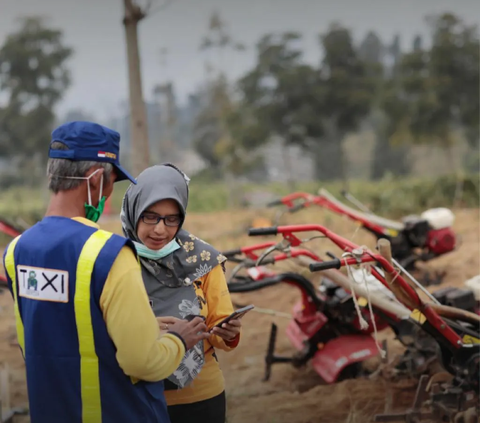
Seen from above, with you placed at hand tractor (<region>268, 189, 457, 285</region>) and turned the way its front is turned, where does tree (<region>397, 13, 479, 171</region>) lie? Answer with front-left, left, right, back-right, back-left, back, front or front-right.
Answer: left

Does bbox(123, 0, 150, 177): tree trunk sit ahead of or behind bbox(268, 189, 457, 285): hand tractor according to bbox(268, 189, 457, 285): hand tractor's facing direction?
behind

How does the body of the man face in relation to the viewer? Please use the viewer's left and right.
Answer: facing away from the viewer and to the right of the viewer

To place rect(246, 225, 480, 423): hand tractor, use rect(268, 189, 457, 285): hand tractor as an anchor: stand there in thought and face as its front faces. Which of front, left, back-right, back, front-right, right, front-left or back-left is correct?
right

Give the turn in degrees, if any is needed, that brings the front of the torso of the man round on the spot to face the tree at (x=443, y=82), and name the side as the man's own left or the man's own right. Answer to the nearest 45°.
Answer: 0° — they already face it

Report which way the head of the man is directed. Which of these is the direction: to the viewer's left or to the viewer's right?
to the viewer's right

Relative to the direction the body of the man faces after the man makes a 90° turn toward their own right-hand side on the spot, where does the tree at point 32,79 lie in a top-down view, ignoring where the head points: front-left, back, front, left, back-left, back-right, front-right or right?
back-left

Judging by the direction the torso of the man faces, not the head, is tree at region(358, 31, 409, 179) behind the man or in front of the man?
in front

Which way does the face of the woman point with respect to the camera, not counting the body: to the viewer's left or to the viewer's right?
to the viewer's left

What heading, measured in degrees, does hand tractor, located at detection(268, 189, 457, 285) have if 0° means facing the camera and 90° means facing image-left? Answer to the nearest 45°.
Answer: approximately 270°

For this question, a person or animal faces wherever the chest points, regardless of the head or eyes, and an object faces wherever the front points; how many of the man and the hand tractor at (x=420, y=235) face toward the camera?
0

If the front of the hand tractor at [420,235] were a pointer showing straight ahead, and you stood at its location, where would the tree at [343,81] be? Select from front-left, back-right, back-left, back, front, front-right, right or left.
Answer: left

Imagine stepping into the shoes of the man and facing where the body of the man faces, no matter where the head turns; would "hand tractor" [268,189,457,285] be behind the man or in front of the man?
in front
